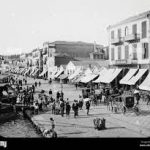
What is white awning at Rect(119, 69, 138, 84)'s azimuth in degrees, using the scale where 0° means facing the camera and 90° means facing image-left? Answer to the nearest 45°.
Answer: approximately 45°

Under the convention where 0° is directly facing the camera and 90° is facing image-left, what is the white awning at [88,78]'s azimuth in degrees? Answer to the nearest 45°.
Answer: approximately 45°

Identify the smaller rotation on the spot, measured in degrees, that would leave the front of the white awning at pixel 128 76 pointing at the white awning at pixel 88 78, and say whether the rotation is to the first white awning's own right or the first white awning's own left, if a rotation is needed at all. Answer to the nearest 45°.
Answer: approximately 90° to the first white awning's own right

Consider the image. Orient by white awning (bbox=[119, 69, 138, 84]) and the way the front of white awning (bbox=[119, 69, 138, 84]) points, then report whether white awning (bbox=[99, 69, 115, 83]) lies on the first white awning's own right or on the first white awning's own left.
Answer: on the first white awning's own right

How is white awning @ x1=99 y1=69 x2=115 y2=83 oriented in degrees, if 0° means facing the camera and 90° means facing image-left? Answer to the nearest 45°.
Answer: approximately 45°

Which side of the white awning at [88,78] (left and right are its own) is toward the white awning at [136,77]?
left

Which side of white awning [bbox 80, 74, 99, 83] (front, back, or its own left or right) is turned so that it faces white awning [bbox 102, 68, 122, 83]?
left
